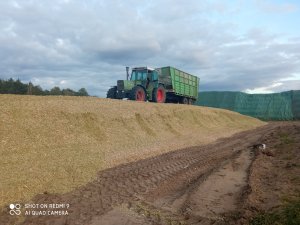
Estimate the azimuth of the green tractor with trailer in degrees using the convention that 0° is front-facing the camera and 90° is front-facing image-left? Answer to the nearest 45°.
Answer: approximately 45°
